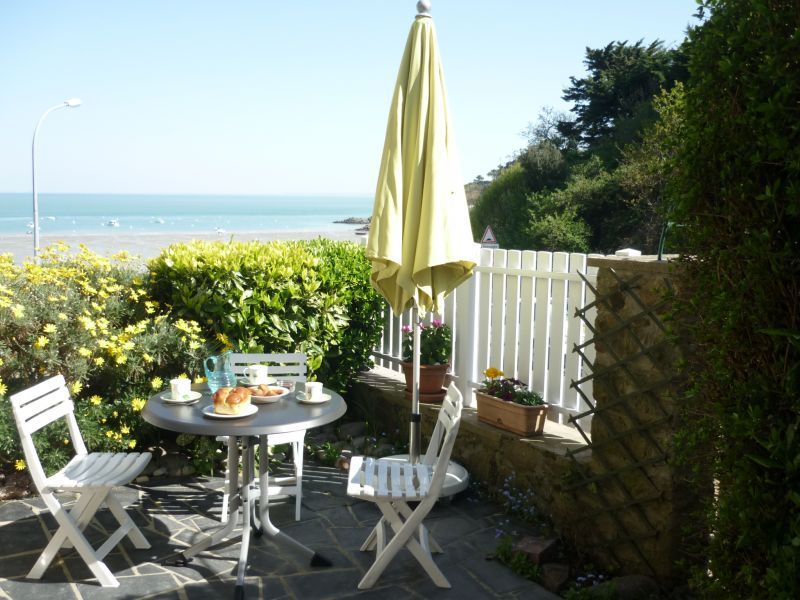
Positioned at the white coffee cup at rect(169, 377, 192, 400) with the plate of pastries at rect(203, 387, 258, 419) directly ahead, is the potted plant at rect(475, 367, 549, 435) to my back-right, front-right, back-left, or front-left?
front-left

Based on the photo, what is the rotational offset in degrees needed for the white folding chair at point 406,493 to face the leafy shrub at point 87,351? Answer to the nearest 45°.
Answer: approximately 45° to its right

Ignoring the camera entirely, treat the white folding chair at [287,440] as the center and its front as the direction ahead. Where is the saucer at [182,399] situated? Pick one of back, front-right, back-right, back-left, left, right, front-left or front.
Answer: front-right

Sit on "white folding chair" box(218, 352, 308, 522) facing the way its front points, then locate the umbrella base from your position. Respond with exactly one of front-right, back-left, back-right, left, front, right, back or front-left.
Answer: left

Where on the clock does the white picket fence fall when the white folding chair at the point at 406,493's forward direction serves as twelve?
The white picket fence is roughly at 4 o'clock from the white folding chair.

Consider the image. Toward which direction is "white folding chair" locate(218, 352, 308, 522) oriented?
toward the camera

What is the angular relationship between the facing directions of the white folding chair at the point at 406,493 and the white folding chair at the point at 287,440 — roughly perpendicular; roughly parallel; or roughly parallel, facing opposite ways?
roughly perpendicular

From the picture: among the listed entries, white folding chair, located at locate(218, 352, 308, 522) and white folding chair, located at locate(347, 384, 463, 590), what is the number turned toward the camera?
1

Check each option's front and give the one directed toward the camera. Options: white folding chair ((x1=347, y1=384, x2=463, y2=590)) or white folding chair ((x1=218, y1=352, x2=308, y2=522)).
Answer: white folding chair ((x1=218, y1=352, x2=308, y2=522))

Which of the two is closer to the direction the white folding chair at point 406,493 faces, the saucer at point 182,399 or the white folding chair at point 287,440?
the saucer

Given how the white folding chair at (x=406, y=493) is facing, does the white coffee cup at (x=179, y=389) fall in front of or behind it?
in front

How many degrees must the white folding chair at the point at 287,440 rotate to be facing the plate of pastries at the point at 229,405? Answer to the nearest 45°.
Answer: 0° — it already faces it

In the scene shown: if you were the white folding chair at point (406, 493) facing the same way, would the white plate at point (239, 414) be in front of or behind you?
in front

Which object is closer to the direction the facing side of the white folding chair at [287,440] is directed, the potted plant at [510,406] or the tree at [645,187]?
the potted plant

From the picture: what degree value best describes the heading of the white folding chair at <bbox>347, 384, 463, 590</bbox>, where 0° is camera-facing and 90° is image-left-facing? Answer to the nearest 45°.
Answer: approximately 90°
